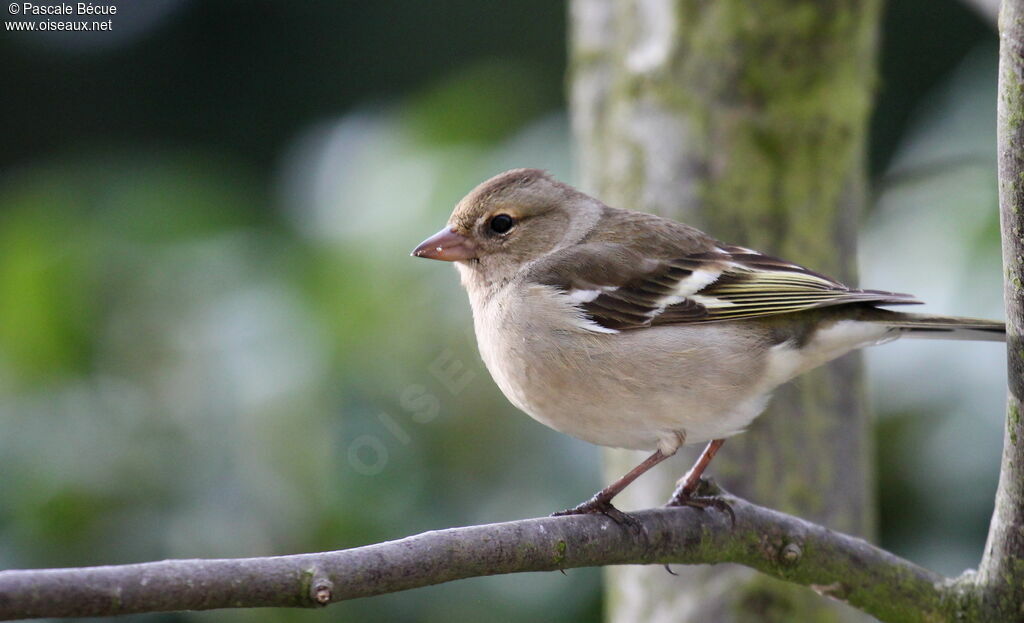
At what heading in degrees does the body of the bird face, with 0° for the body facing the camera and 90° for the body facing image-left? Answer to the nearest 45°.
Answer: approximately 90°

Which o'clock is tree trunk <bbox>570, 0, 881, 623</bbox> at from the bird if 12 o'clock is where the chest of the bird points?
The tree trunk is roughly at 4 o'clock from the bird.
